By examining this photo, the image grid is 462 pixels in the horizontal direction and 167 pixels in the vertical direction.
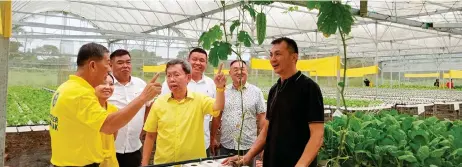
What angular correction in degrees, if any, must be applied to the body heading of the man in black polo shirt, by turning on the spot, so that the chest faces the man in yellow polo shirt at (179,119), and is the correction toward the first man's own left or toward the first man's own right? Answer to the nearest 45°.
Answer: approximately 90° to the first man's own right

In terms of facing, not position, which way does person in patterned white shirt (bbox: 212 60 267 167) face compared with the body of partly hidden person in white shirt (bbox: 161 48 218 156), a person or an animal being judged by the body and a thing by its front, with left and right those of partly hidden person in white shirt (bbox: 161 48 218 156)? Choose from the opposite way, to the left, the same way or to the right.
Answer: the same way

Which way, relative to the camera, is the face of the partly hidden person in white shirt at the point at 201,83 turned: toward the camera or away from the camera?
toward the camera

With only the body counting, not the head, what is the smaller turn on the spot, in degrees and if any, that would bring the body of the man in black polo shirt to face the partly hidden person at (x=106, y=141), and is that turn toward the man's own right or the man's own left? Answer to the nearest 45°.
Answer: approximately 45° to the man's own right

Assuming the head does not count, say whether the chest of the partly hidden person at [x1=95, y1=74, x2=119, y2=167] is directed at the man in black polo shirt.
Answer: no

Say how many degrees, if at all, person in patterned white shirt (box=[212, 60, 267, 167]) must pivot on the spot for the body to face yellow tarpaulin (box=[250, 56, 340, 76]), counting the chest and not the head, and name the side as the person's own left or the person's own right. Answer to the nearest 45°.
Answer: approximately 135° to the person's own left

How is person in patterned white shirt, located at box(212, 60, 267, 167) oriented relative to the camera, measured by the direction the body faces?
toward the camera

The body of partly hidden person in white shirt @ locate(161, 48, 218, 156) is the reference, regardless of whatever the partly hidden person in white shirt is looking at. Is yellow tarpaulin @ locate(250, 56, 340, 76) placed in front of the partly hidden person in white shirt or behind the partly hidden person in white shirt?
behind

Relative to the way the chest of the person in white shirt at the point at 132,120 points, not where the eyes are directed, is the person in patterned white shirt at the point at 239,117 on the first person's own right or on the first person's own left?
on the first person's own left

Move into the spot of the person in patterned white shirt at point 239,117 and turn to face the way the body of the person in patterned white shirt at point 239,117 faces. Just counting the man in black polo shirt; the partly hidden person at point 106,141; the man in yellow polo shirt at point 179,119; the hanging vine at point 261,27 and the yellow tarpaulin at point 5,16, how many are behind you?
0

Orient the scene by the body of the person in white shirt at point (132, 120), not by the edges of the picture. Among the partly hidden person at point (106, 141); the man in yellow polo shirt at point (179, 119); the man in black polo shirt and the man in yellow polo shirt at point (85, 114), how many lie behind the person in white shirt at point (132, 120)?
0

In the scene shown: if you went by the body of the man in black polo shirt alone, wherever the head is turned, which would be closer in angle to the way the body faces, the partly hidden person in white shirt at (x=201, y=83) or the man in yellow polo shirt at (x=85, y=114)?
the man in yellow polo shirt

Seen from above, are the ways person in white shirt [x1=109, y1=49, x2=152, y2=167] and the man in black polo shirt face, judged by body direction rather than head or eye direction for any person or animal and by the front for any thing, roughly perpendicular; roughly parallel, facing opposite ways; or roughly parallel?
roughly perpendicular

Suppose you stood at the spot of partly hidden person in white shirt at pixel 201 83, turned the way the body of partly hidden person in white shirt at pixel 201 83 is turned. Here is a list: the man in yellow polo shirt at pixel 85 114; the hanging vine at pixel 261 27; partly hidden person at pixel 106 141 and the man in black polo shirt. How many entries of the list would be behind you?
0

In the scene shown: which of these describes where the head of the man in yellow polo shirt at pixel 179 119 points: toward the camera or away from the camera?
toward the camera

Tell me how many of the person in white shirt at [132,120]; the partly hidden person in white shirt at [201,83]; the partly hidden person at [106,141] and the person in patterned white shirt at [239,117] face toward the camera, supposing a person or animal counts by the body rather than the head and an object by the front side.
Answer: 4

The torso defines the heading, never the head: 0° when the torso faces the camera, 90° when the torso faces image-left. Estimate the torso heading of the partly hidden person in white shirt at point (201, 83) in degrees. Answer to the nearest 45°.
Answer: approximately 0°
